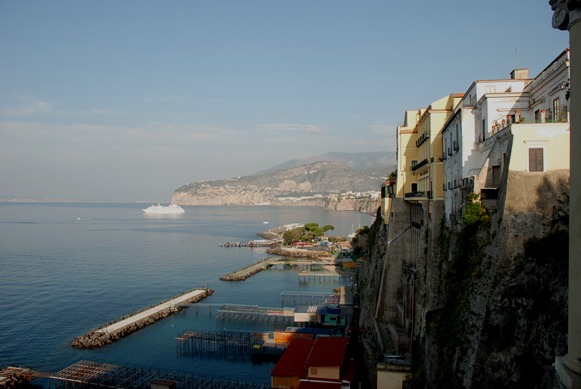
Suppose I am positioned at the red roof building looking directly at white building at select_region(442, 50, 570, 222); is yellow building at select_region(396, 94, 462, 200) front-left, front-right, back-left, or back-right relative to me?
front-left

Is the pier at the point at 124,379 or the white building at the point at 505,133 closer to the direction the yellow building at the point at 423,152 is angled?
the pier

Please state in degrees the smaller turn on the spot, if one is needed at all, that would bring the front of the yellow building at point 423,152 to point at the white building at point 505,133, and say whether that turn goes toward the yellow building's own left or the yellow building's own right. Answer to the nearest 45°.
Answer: approximately 90° to the yellow building's own left

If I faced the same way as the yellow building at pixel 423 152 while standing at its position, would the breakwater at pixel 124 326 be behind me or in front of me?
in front

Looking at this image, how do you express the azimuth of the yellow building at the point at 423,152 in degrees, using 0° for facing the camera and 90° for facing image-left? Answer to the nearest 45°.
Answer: approximately 90°
